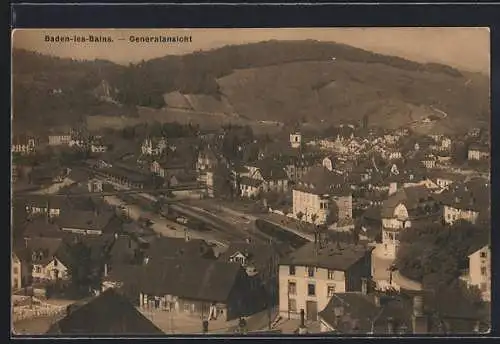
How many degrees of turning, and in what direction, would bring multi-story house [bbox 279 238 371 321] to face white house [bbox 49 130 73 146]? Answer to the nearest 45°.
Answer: approximately 90° to its right

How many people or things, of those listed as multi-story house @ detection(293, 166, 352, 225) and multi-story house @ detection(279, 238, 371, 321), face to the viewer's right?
0

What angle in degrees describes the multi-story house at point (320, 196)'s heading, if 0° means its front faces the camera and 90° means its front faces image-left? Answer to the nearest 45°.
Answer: approximately 45°
